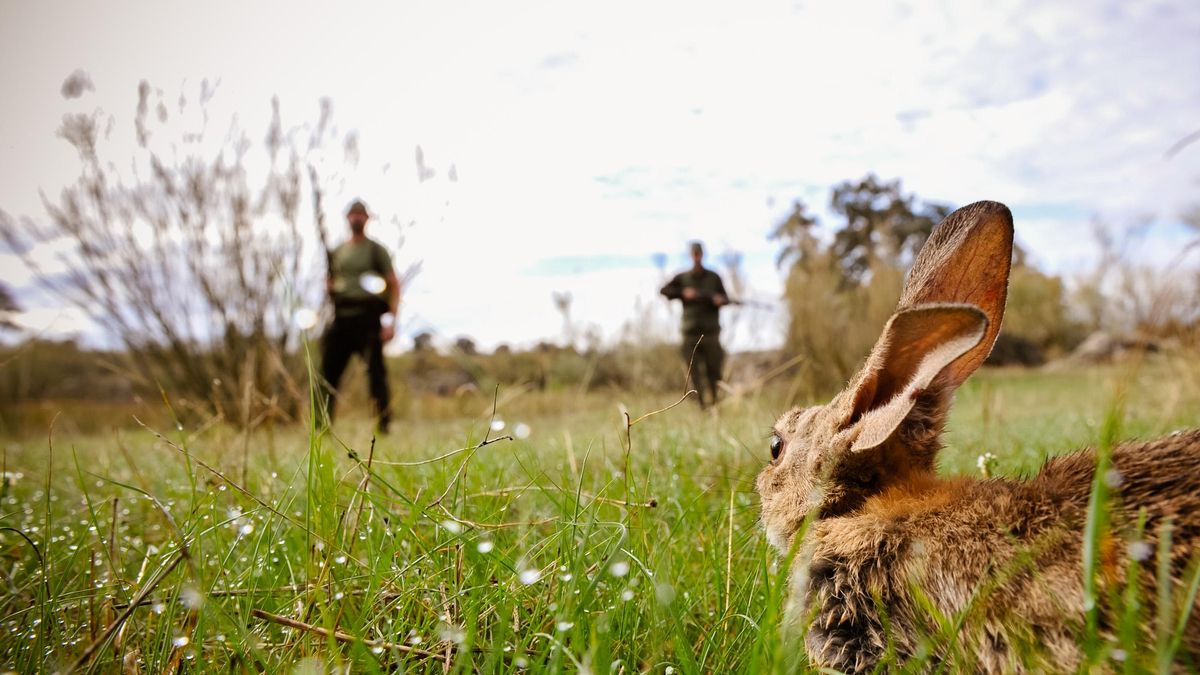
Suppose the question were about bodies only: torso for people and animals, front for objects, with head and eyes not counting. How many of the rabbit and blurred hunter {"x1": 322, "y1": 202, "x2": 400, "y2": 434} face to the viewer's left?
1

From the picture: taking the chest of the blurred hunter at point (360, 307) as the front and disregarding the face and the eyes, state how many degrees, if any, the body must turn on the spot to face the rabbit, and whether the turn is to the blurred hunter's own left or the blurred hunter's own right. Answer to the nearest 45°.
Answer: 0° — they already face it

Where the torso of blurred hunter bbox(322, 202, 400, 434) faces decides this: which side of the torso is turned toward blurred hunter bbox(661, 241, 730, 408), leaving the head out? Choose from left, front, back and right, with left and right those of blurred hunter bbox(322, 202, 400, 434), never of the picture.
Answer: left

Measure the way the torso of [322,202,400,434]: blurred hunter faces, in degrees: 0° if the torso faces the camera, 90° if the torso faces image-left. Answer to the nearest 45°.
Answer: approximately 0°

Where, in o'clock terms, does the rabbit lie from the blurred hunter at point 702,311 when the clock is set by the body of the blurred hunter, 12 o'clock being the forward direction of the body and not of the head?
The rabbit is roughly at 12 o'clock from the blurred hunter.

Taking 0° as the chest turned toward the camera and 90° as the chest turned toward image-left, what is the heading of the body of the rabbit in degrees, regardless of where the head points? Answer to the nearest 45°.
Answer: approximately 90°

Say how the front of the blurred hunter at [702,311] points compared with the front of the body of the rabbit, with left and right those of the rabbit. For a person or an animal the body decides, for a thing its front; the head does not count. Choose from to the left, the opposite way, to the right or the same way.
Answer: to the left
